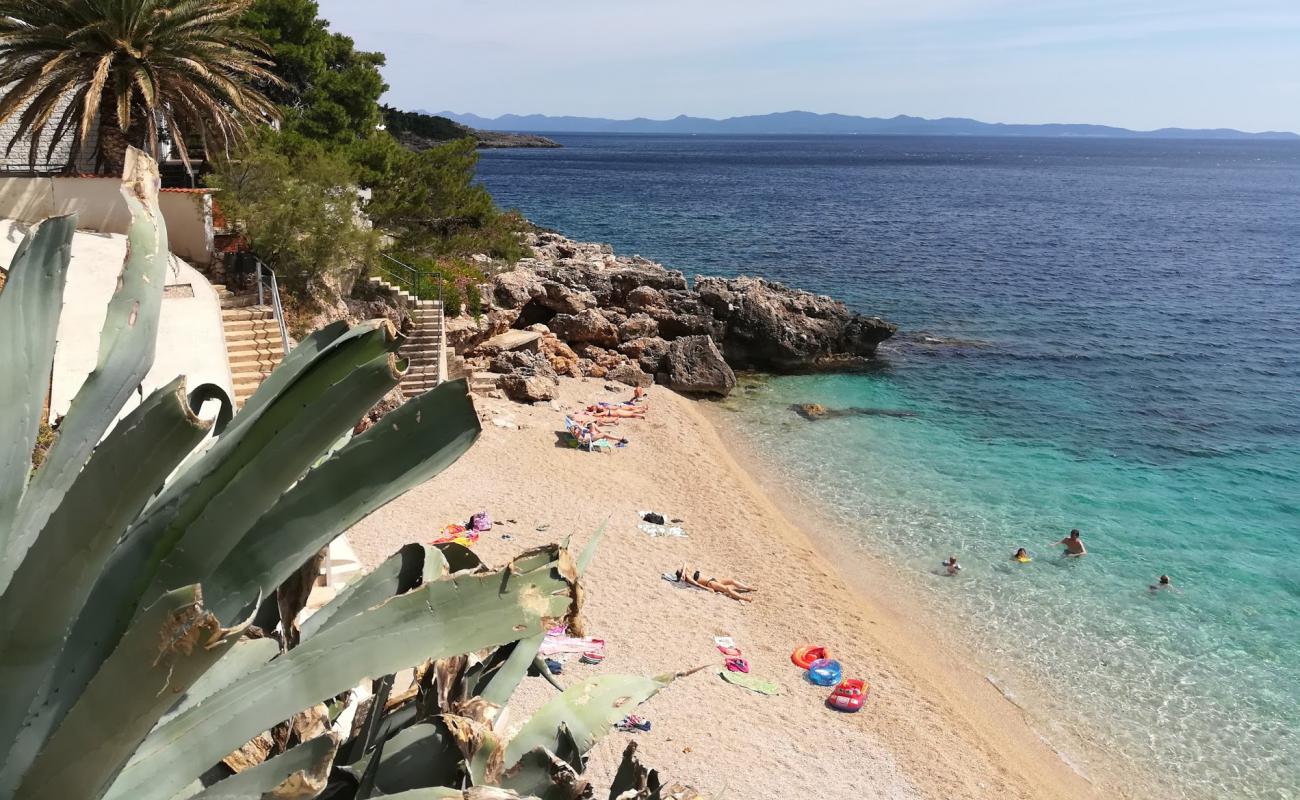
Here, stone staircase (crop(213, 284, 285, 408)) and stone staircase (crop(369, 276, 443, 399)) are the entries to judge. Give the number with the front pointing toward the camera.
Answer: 2

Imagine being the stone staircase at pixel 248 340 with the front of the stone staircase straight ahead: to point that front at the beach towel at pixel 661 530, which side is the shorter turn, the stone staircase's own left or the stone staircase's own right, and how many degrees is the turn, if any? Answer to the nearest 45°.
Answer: approximately 90° to the stone staircase's own left

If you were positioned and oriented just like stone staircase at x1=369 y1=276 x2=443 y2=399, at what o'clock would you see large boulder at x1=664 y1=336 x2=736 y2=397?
The large boulder is roughly at 8 o'clock from the stone staircase.

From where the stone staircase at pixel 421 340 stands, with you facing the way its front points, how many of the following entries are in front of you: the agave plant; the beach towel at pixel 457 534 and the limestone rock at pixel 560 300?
2

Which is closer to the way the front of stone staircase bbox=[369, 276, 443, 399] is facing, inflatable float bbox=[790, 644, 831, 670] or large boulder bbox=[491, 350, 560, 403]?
the inflatable float

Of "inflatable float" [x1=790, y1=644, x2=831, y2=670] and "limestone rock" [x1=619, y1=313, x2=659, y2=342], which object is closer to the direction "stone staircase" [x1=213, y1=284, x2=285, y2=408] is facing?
the inflatable float

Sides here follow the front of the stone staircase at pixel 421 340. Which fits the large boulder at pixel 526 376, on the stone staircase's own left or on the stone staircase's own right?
on the stone staircase's own left

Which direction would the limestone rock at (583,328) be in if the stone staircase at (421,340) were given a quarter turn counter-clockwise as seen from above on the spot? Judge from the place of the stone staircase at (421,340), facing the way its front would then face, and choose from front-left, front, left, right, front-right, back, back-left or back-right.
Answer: front-left

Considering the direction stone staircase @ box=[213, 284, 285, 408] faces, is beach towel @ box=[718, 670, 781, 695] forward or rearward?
forward

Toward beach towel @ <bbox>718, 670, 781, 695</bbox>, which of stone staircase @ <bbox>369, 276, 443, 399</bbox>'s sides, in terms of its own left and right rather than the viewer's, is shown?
front

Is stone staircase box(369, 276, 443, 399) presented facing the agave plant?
yes

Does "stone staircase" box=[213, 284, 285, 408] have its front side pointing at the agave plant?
yes

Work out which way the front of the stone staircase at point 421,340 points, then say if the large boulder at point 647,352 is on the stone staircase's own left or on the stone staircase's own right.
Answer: on the stone staircase's own left

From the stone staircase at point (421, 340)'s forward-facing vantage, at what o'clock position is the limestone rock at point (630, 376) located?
The limestone rock is roughly at 8 o'clock from the stone staircase.

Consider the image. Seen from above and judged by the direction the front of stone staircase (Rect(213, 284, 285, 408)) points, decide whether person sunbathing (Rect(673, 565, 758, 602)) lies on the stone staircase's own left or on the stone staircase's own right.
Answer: on the stone staircase's own left

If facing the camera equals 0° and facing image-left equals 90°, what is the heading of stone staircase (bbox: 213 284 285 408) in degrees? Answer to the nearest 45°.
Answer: approximately 0°
